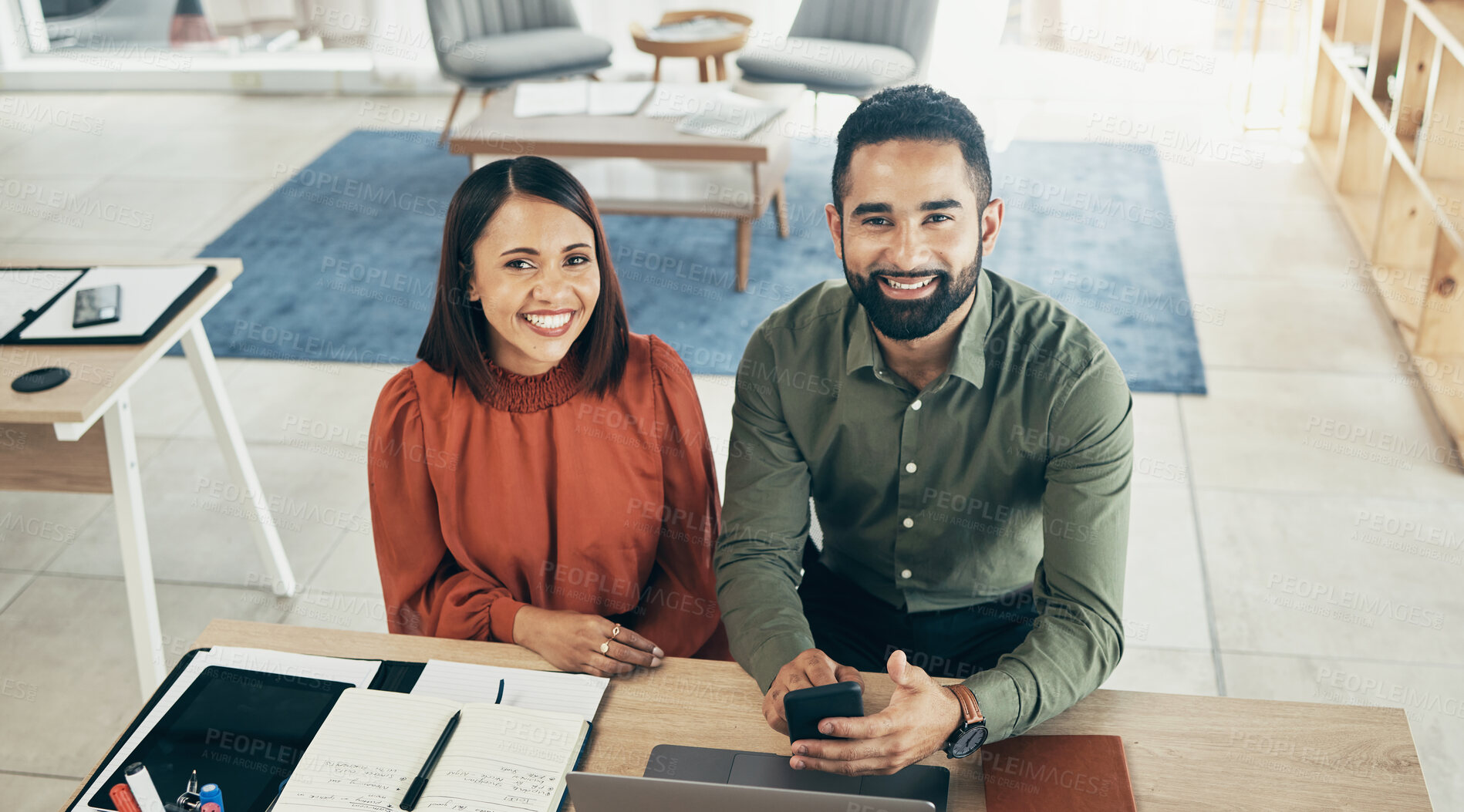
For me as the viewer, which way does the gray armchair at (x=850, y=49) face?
facing the viewer and to the left of the viewer

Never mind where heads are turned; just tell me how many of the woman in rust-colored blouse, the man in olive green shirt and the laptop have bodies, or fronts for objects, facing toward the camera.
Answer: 2

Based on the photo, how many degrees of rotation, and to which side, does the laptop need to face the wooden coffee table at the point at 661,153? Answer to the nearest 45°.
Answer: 0° — it already faces it

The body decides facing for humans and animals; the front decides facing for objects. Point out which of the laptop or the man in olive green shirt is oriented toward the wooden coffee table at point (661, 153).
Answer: the laptop

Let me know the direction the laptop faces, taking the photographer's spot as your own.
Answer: facing away from the viewer

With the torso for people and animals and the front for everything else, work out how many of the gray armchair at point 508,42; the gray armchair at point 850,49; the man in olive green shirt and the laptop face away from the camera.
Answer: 1

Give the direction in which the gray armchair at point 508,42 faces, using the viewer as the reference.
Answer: facing the viewer and to the right of the viewer

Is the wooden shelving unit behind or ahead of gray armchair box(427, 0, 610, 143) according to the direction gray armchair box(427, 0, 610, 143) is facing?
ahead

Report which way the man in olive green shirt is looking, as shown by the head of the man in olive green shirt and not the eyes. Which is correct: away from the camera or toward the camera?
toward the camera

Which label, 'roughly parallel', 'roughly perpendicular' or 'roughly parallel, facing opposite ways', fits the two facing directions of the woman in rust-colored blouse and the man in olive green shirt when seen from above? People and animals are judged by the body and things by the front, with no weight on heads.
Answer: roughly parallel

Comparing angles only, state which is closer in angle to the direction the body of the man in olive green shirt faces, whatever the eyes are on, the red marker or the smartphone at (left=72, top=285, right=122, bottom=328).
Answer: the red marker

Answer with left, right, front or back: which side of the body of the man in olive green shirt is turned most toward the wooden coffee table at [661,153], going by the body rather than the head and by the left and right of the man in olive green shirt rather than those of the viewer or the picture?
back

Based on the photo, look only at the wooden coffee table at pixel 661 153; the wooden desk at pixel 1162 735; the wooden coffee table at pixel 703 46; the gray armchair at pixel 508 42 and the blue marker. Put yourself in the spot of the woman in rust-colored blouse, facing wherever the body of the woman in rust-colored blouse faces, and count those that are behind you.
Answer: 3

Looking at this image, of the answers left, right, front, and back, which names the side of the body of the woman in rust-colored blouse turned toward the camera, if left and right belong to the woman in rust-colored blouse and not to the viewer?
front

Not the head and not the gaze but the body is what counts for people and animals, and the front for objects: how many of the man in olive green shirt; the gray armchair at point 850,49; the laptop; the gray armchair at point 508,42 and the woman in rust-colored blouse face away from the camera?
1

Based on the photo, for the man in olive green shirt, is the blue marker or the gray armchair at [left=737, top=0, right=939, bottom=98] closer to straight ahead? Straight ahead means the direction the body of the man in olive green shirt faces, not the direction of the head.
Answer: the blue marker

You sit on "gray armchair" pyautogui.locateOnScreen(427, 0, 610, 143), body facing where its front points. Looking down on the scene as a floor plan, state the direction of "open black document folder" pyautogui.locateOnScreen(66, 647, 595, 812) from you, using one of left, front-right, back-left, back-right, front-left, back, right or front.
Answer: front-right
